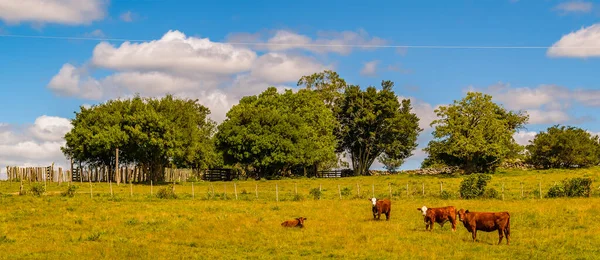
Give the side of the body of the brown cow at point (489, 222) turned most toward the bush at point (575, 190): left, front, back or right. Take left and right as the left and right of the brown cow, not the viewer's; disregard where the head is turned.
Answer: right

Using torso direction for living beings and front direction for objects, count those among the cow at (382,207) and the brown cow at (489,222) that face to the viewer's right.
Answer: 0

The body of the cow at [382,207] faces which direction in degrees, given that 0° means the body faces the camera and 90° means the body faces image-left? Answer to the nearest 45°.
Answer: approximately 45°

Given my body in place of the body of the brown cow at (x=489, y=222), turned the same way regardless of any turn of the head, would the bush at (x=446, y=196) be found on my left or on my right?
on my right

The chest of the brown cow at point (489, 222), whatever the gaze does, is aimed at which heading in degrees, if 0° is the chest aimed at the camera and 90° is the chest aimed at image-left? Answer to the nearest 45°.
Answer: approximately 90°

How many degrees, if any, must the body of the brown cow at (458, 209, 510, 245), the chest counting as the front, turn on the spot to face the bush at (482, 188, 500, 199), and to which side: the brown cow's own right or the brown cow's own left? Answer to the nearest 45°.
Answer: approximately 90° to the brown cow's own right
